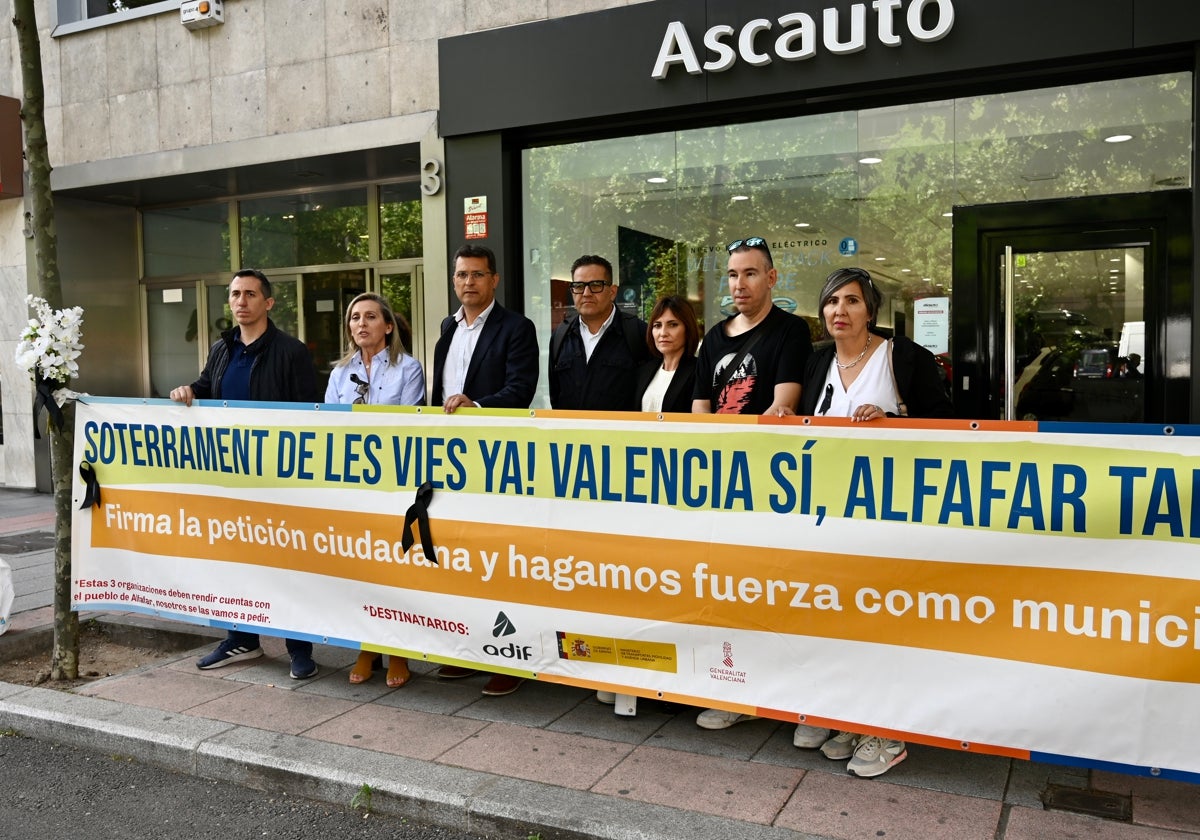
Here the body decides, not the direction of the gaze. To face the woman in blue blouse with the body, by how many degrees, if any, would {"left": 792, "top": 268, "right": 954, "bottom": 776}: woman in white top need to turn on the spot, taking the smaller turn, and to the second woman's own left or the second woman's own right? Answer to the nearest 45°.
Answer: approximately 45° to the second woman's own right

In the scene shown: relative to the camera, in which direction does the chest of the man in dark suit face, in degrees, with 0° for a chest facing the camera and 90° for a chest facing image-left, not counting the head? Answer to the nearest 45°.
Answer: approximately 45°

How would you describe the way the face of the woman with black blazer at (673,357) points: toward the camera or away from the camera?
toward the camera

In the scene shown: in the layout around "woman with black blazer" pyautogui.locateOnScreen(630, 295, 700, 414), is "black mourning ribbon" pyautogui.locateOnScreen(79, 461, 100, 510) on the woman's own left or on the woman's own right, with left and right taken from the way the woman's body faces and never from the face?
on the woman's own right

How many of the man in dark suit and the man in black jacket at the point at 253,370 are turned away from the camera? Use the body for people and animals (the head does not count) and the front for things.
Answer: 0

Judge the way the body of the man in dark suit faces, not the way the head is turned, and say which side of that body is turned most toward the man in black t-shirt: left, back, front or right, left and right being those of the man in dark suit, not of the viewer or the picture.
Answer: left

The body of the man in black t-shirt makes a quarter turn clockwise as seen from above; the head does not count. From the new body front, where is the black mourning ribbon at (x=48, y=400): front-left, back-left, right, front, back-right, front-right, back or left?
front-left

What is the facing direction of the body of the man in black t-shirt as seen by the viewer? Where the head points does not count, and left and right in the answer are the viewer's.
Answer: facing the viewer and to the left of the viewer

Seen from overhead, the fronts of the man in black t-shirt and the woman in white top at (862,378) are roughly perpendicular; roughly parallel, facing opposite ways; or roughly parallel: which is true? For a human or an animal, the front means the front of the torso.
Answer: roughly parallel
